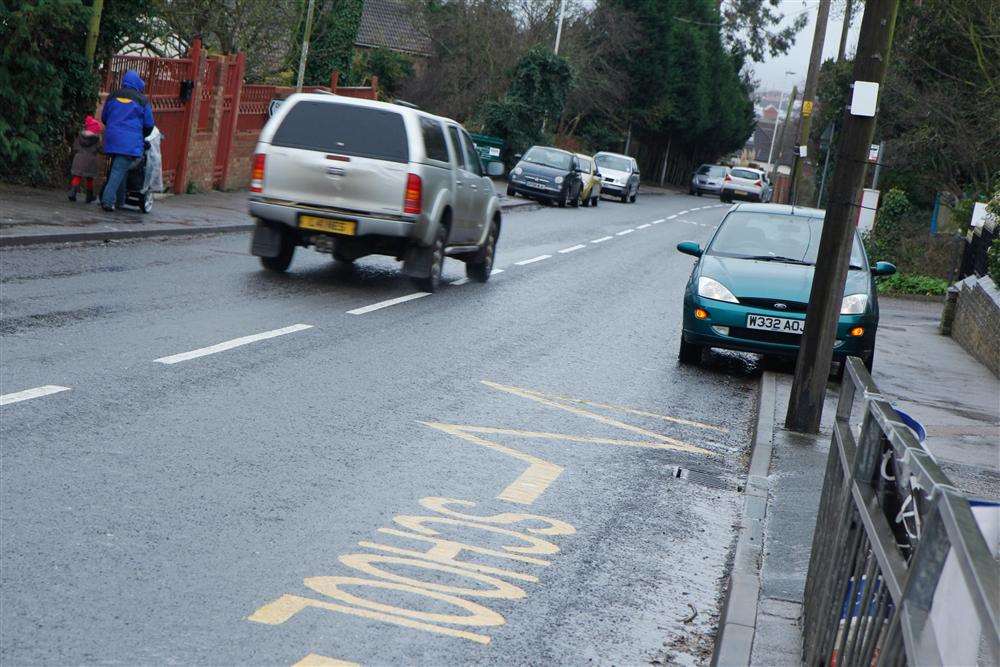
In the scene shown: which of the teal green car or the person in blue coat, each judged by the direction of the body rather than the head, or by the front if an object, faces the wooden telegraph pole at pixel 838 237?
the teal green car

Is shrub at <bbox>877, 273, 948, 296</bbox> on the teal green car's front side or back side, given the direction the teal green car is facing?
on the back side

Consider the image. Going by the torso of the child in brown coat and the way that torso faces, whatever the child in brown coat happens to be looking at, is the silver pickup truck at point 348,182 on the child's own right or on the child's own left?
on the child's own right

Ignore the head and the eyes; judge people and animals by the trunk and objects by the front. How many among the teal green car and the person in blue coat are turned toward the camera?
1

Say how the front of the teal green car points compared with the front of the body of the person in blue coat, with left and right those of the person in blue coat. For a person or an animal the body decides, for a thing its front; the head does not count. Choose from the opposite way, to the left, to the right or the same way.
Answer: the opposite way

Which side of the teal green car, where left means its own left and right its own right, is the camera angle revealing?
front

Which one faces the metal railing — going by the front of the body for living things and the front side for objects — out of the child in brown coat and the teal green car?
the teal green car

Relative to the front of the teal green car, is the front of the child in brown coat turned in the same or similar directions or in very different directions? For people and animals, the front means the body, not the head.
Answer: very different directions

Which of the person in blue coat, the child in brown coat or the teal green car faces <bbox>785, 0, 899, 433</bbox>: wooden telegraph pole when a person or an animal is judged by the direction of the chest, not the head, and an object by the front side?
the teal green car

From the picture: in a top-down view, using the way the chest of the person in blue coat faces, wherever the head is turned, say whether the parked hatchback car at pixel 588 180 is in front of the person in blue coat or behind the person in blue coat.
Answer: in front

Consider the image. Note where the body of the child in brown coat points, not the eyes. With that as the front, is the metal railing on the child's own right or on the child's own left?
on the child's own right

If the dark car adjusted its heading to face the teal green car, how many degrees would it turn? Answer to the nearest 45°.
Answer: approximately 45° to its left

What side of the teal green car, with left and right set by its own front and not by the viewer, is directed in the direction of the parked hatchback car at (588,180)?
back

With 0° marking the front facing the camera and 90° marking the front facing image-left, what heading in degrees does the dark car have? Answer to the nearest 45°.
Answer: approximately 45°
